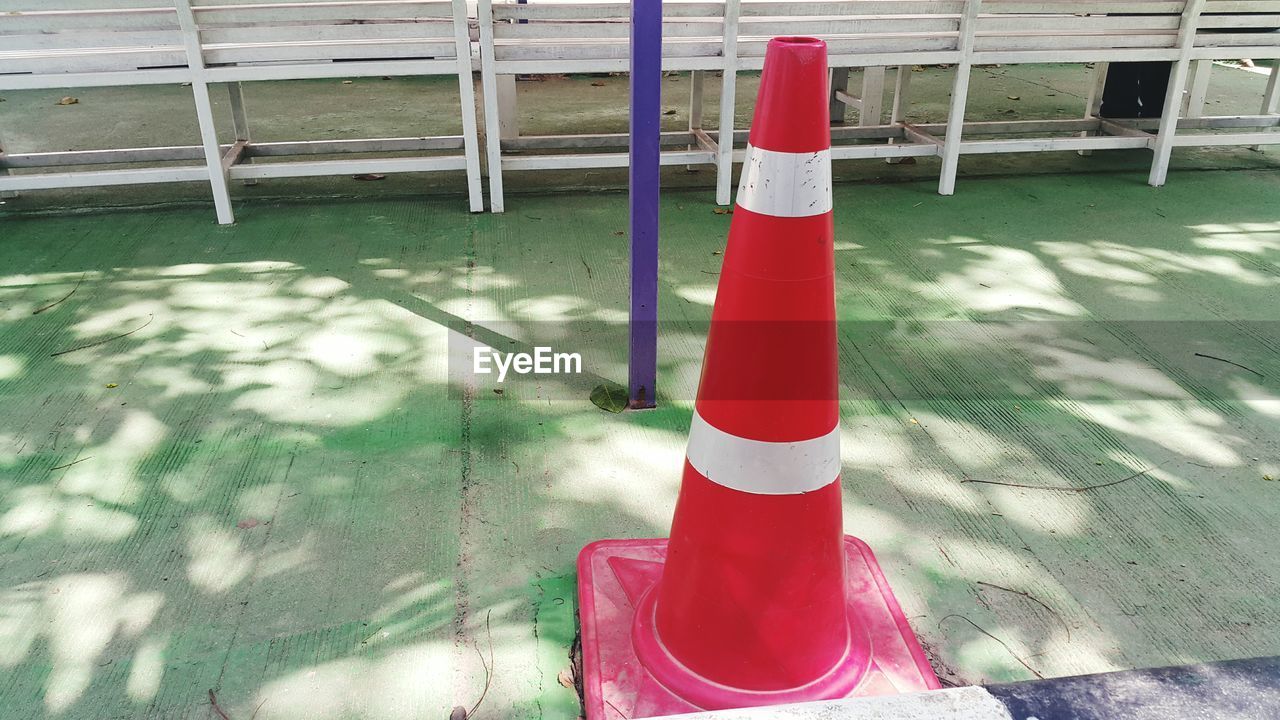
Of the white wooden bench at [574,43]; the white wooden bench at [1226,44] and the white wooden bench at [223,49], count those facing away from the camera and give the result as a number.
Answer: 3

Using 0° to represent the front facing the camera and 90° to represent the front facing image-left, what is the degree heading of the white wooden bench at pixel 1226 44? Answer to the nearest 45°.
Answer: approximately 180°

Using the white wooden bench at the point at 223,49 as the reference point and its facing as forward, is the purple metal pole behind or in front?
behind

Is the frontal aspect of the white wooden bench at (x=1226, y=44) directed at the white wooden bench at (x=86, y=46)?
no

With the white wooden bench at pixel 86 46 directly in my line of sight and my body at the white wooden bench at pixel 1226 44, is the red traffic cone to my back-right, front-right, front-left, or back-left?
front-left

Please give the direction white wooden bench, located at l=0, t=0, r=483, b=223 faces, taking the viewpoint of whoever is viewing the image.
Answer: facing away from the viewer

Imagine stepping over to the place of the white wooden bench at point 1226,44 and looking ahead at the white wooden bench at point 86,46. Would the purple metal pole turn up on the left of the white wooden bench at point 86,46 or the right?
left

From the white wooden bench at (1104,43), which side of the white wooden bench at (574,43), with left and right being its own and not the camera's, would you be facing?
right

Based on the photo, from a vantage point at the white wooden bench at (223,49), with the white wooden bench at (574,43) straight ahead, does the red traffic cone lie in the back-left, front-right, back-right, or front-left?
front-right

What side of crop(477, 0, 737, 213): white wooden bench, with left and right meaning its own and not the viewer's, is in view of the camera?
back

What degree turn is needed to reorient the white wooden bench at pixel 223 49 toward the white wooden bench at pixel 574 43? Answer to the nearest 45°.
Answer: approximately 90° to its right

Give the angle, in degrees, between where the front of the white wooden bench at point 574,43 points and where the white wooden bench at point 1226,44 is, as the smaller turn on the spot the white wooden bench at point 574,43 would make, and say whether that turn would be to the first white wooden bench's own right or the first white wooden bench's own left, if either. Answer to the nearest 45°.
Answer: approximately 90° to the first white wooden bench's own right

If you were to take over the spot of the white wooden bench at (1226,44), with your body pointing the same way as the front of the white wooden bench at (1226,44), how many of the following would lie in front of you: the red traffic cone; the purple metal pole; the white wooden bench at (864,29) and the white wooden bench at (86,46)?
0

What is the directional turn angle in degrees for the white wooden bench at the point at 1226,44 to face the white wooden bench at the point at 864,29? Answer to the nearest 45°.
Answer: approximately 135° to its left
